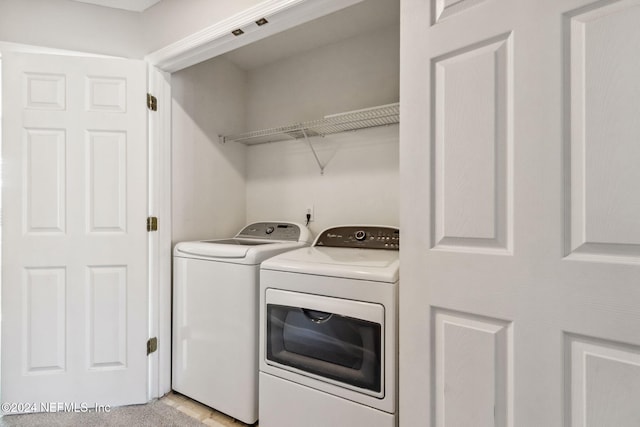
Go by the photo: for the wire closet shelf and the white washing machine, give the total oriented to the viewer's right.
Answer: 0

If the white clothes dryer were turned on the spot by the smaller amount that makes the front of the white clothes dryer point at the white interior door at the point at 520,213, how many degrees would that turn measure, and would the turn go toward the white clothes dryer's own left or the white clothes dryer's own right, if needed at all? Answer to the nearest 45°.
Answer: approximately 90° to the white clothes dryer's own left

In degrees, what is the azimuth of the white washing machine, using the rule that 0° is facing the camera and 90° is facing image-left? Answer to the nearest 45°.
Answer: approximately 45°

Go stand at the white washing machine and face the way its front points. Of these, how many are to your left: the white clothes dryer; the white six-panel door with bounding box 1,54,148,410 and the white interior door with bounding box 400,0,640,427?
2

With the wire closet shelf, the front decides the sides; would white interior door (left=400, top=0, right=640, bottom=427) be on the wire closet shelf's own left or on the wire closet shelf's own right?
on the wire closet shelf's own left

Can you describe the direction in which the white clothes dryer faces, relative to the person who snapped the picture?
facing the viewer and to the left of the viewer

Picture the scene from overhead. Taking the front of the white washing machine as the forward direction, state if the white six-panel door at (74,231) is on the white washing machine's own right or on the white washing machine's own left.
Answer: on the white washing machine's own right

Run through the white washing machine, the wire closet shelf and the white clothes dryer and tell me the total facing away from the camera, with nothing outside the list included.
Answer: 0

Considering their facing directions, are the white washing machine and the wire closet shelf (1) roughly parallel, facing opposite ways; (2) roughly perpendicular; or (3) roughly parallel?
roughly parallel

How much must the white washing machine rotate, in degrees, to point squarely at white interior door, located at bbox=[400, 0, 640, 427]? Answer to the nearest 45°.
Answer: approximately 90° to its left

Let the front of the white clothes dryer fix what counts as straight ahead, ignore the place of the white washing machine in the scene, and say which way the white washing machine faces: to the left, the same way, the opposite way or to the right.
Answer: the same way

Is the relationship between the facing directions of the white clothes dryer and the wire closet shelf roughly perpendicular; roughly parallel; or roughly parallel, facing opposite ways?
roughly parallel
